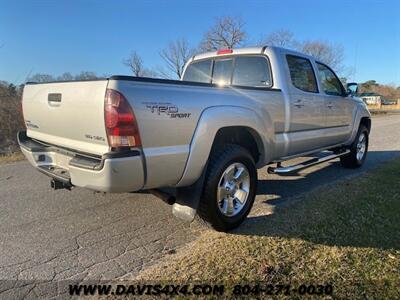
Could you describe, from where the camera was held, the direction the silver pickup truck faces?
facing away from the viewer and to the right of the viewer
